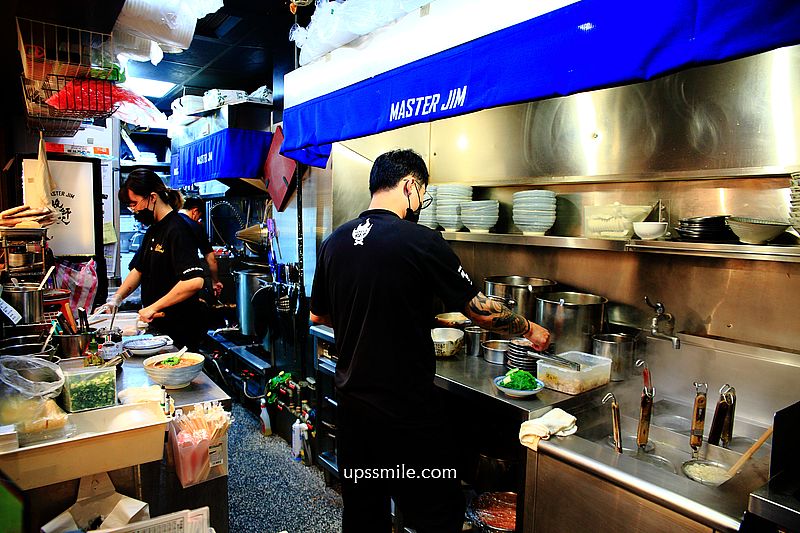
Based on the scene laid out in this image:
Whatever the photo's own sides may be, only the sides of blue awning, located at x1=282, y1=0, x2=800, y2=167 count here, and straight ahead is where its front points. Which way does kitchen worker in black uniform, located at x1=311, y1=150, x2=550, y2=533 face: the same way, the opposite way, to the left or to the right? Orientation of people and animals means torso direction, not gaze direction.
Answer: the opposite way

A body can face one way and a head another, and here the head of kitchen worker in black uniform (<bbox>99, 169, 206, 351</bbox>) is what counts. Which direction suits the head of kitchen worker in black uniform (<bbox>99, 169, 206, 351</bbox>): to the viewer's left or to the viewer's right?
to the viewer's left

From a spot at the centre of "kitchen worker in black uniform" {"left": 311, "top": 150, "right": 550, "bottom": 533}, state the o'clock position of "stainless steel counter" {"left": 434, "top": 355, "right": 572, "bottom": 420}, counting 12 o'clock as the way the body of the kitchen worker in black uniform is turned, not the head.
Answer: The stainless steel counter is roughly at 12 o'clock from the kitchen worker in black uniform.

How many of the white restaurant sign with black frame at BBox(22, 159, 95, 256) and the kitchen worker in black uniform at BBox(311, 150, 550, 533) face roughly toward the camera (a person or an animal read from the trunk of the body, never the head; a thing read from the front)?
1

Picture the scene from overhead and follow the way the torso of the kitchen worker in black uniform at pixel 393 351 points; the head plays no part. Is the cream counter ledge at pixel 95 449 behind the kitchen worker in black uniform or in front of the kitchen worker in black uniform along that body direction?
behind

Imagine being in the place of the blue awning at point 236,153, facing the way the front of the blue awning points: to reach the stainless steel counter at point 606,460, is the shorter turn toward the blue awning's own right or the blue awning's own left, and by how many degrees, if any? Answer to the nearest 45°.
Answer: approximately 45° to the blue awning's own left

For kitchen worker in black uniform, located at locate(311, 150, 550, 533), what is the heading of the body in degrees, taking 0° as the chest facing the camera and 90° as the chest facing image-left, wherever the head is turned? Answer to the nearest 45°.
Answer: approximately 225°

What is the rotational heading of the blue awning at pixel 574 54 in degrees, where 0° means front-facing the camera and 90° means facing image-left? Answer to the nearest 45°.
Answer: approximately 45°

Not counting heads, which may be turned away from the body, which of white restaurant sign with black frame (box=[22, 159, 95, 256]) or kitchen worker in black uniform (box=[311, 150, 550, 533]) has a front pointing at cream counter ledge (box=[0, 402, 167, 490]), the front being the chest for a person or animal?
the white restaurant sign with black frame
